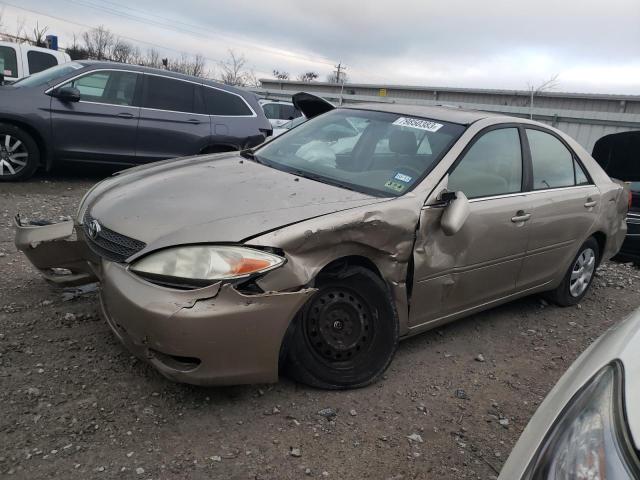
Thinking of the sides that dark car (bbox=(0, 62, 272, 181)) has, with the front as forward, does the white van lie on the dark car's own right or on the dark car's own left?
on the dark car's own right

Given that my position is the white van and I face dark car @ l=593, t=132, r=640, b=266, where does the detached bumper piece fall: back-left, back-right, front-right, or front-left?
front-right

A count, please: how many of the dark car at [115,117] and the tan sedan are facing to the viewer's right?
0

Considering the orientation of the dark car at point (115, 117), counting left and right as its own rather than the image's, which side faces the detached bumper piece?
left

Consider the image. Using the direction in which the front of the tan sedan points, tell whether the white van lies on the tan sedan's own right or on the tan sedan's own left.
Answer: on the tan sedan's own right

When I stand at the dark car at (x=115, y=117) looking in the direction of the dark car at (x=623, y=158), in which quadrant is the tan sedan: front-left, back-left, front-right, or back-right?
front-right

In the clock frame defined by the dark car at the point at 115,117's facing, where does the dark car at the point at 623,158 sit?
the dark car at the point at 623,158 is roughly at 7 o'clock from the dark car at the point at 115,117.

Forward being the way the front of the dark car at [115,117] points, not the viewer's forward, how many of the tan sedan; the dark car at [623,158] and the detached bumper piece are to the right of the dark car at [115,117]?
0

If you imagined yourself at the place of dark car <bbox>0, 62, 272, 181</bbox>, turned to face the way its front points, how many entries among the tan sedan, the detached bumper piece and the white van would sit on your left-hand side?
2

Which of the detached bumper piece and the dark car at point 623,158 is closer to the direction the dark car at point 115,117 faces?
the detached bumper piece

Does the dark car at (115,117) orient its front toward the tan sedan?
no

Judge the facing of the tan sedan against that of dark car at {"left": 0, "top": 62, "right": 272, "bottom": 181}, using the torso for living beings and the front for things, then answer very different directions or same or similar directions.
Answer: same or similar directions

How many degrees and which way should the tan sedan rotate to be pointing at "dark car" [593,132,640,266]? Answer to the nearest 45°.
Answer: approximately 180°

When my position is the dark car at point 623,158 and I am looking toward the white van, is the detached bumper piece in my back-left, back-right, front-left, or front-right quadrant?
front-left

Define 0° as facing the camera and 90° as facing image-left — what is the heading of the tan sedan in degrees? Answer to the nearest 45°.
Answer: approximately 45°

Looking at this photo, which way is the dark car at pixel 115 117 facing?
to the viewer's left

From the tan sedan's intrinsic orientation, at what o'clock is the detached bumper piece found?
The detached bumper piece is roughly at 2 o'clock from the tan sedan.

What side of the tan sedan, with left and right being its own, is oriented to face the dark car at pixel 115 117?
right
